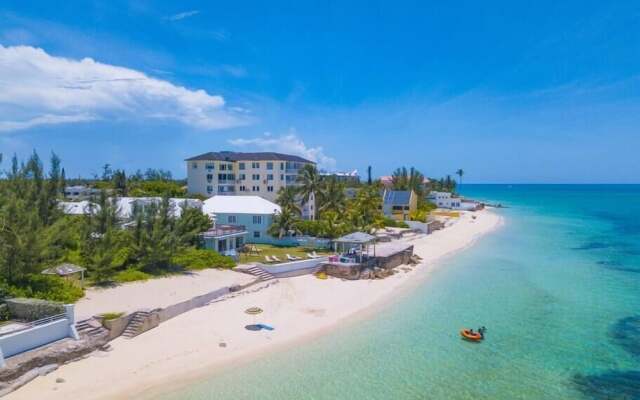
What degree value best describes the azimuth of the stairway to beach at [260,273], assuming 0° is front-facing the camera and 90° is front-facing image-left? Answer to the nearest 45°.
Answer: approximately 315°

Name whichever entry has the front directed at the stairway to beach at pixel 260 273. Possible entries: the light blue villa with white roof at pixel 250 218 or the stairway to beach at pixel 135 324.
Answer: the light blue villa with white roof

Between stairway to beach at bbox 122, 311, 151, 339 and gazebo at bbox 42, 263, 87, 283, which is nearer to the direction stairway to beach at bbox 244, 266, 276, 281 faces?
the stairway to beach

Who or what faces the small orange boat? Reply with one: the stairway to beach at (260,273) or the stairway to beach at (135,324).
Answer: the stairway to beach at (260,273)

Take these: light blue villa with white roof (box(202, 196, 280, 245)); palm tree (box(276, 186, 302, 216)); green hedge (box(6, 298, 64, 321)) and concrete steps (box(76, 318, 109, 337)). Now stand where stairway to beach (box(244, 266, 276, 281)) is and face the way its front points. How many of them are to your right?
2

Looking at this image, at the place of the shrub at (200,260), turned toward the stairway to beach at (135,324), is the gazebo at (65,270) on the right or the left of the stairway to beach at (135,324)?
right

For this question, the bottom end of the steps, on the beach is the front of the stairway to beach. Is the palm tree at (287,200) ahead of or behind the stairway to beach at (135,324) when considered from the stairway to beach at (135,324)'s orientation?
behind

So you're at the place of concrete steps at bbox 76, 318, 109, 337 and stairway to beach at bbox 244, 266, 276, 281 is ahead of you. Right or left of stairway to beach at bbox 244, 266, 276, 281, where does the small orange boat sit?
right

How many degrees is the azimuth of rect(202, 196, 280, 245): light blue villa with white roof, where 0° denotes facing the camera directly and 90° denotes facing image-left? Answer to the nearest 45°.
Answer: approximately 0°

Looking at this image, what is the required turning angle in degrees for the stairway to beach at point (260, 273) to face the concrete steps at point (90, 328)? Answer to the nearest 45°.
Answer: approximately 90° to its right
